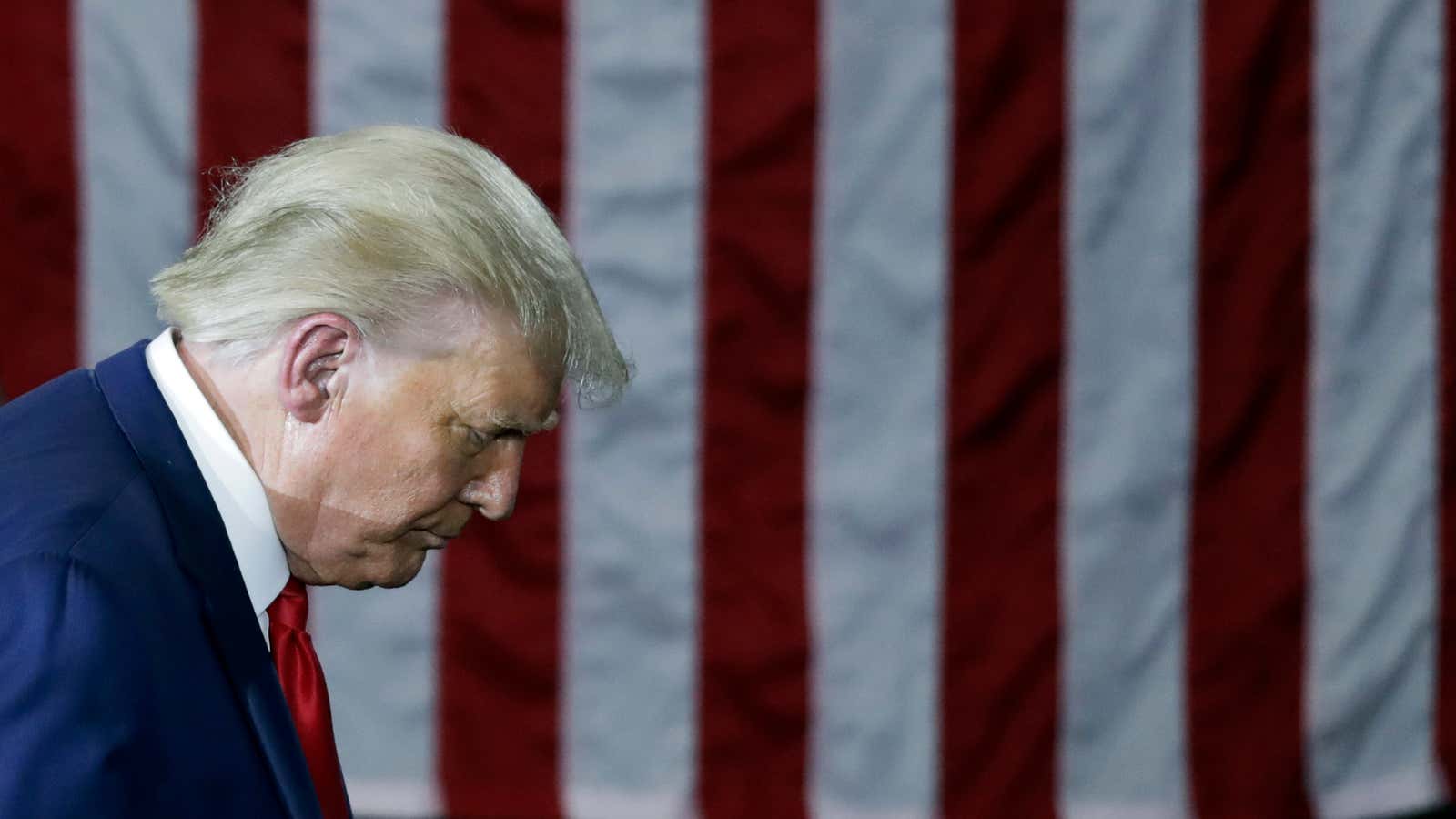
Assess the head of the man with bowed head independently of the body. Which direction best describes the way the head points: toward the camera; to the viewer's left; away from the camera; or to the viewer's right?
to the viewer's right

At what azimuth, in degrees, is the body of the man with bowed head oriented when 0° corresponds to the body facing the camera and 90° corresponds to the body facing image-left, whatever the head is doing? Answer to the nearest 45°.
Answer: approximately 270°
